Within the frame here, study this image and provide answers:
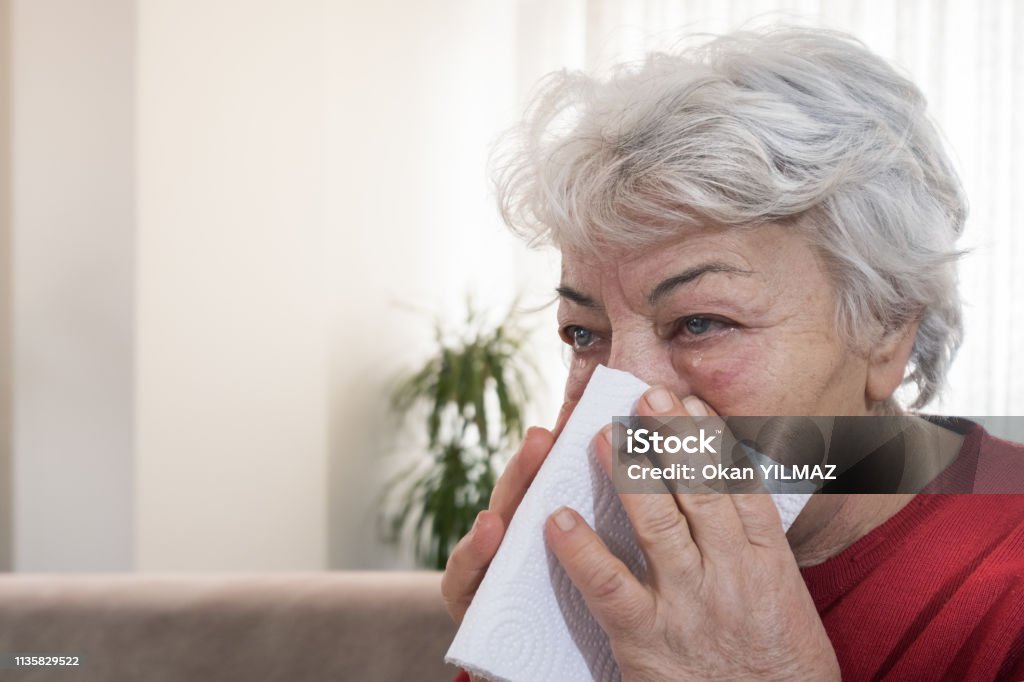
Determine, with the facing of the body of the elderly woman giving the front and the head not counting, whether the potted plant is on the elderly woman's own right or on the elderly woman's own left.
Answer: on the elderly woman's own right

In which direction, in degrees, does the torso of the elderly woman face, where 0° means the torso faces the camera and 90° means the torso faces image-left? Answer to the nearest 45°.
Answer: approximately 45°
